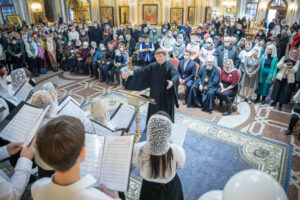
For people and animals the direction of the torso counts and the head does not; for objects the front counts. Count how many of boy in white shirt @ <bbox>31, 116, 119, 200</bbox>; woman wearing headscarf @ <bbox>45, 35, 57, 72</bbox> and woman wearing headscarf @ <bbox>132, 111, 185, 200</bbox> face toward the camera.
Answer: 1

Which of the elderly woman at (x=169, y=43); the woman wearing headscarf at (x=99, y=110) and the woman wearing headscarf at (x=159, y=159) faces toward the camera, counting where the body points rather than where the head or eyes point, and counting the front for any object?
the elderly woman

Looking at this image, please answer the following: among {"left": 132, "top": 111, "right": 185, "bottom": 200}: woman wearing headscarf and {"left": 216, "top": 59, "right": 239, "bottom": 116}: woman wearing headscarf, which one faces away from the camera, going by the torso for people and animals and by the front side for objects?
{"left": 132, "top": 111, "right": 185, "bottom": 200}: woman wearing headscarf

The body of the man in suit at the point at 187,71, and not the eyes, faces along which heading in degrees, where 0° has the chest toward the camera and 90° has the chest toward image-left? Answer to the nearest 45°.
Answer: approximately 45°

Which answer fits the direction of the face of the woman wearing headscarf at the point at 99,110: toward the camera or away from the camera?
away from the camera

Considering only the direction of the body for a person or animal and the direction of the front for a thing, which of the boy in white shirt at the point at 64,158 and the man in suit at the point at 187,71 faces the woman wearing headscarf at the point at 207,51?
the boy in white shirt

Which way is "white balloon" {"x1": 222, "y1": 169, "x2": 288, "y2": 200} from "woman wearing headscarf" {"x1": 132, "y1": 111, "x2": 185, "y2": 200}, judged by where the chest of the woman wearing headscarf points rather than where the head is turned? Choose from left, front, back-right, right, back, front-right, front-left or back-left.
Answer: back-right

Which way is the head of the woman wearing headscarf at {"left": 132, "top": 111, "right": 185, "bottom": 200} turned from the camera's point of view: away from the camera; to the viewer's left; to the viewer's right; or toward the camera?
away from the camera

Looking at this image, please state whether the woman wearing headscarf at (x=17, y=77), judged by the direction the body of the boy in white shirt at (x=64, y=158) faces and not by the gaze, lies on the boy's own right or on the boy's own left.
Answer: on the boy's own left

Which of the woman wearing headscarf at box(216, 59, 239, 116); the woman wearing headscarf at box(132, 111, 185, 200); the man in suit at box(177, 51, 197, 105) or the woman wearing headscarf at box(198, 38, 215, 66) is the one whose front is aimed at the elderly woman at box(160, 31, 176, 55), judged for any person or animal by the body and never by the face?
the woman wearing headscarf at box(132, 111, 185, 200)

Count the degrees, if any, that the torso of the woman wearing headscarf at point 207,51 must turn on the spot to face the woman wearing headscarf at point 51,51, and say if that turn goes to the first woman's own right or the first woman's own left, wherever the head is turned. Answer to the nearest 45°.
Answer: approximately 45° to the first woman's own right

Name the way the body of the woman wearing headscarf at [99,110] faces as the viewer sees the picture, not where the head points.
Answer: away from the camera
